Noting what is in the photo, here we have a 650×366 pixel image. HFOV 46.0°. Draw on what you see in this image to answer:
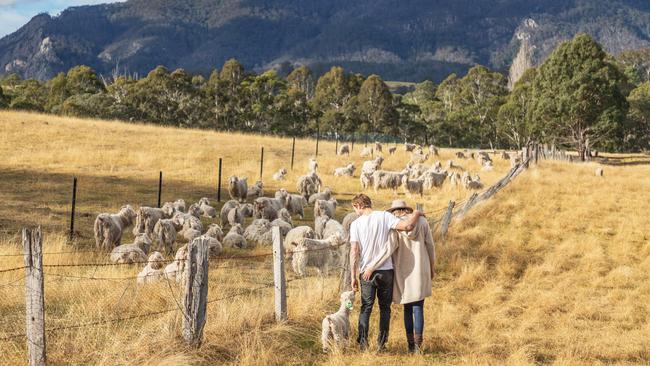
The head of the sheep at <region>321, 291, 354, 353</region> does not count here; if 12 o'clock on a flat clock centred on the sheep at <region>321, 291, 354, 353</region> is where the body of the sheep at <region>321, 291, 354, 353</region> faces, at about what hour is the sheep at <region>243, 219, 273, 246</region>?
the sheep at <region>243, 219, 273, 246</region> is roughly at 10 o'clock from the sheep at <region>321, 291, 354, 353</region>.

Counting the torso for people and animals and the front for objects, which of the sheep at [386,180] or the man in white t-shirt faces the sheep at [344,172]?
the man in white t-shirt

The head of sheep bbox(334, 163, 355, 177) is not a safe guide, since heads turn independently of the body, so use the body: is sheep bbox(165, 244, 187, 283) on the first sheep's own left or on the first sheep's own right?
on the first sheep's own right

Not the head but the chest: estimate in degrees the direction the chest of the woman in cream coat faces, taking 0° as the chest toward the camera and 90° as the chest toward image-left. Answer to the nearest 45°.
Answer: approximately 180°

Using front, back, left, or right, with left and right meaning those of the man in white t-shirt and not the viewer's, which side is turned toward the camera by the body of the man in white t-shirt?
back
